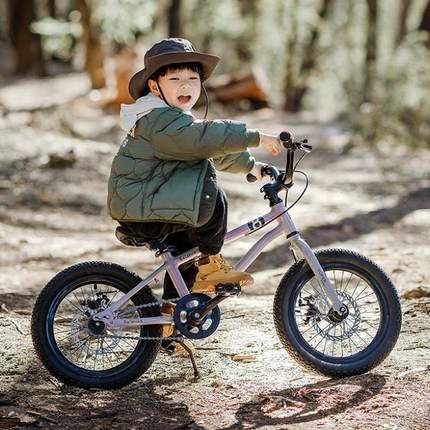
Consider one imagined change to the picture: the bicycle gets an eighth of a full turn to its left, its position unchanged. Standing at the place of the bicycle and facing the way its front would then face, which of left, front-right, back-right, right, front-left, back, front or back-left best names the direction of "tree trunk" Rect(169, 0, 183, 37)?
front-left

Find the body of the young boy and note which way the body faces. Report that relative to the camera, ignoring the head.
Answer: to the viewer's right

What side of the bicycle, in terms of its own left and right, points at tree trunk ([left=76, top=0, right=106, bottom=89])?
left

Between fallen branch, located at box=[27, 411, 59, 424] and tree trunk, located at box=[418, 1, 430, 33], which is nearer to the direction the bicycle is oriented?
the tree trunk

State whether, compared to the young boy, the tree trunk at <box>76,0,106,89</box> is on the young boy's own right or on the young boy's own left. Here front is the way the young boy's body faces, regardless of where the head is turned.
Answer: on the young boy's own left

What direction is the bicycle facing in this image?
to the viewer's right
